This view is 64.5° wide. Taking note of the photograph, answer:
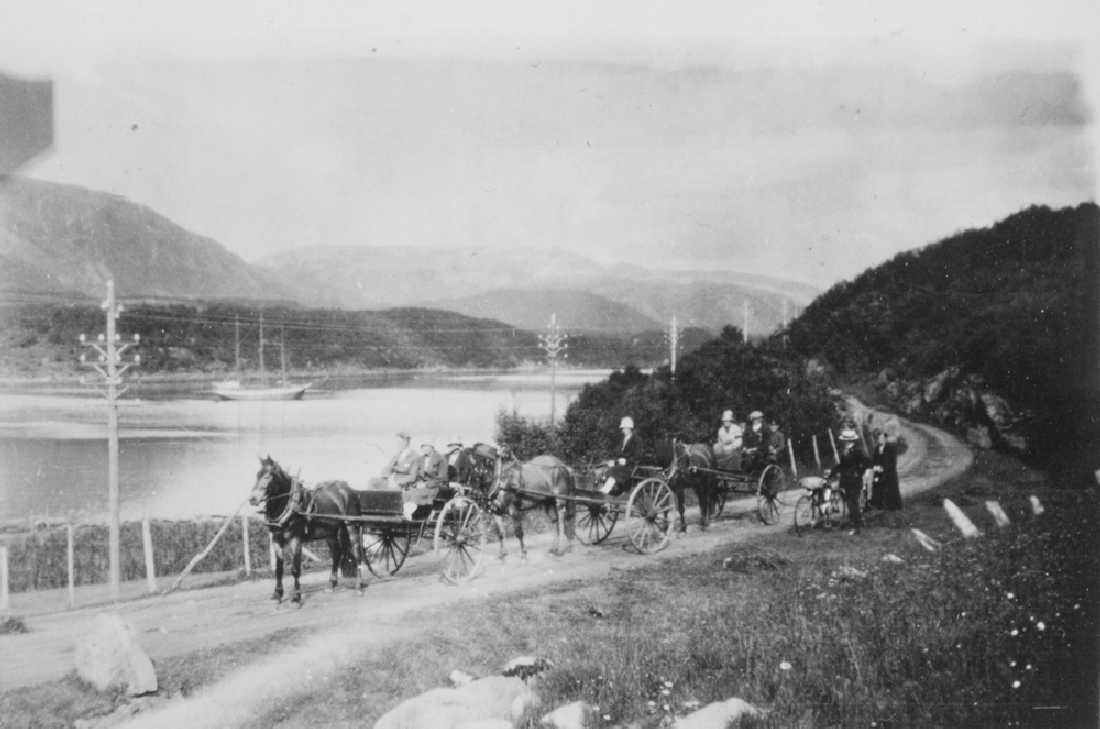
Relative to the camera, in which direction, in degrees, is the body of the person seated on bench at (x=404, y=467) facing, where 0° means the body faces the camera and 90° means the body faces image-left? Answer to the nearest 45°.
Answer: approximately 45°

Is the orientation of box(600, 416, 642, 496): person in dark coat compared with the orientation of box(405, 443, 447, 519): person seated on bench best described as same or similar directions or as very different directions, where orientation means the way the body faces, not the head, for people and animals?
same or similar directions

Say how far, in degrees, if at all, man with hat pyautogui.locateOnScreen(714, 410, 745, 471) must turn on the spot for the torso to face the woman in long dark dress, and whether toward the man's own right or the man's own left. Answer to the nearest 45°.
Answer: approximately 135° to the man's own left

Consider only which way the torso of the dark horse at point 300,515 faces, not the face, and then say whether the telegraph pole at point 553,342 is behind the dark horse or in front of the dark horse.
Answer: behind

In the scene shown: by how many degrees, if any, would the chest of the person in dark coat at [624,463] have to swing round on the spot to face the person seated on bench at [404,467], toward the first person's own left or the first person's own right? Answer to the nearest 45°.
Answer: approximately 45° to the first person's own right

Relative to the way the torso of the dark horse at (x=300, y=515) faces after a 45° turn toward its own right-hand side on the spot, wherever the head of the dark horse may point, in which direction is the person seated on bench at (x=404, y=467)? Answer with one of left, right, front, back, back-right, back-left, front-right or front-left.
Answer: back-right

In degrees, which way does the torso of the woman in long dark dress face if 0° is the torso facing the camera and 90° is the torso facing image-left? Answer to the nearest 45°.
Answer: approximately 45°

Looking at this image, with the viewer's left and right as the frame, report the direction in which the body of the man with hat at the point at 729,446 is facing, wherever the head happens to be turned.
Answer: facing the viewer and to the left of the viewer

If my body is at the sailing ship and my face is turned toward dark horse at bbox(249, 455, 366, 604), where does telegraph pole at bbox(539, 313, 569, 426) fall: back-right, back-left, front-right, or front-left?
front-left

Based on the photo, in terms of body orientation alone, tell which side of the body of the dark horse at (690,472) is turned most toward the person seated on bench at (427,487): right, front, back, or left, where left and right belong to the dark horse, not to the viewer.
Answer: front
